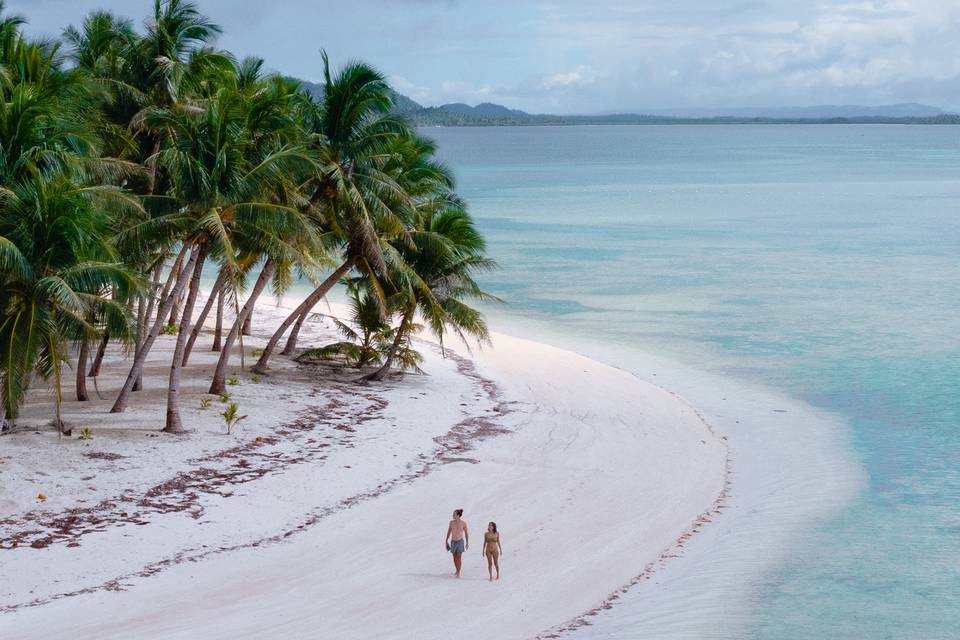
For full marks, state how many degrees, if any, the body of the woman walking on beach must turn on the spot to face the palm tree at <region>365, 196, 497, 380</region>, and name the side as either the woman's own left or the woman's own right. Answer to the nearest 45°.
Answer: approximately 180°

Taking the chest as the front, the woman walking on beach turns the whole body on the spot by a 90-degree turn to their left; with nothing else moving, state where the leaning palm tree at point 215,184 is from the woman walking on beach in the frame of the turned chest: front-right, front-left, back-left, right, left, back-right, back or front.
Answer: back-left

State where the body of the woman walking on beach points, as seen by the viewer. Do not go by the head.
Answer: toward the camera

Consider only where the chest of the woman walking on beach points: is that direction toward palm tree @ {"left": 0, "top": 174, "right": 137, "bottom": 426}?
no

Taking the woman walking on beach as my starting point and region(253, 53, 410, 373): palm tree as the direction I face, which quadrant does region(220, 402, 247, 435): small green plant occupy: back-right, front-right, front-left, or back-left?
front-left

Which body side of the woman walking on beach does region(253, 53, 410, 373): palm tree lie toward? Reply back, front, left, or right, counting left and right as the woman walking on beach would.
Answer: back

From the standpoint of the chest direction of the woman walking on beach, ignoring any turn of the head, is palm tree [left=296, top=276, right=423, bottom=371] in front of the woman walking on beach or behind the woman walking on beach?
behind
